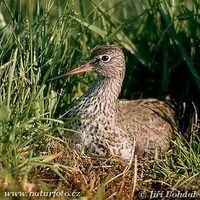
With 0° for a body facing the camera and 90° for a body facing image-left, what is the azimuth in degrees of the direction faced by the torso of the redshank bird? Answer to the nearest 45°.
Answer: approximately 45°
